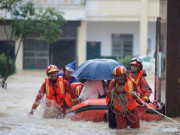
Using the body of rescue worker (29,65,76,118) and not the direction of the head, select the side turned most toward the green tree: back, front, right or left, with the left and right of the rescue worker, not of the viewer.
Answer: back

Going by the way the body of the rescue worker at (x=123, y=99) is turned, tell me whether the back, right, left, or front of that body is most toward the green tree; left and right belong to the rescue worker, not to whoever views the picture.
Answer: back

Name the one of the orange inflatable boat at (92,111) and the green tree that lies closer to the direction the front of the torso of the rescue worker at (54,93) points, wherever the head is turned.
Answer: the orange inflatable boat

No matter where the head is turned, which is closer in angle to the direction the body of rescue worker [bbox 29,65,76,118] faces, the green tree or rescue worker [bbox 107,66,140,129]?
the rescue worker

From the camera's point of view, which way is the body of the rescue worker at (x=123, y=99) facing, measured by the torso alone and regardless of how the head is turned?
toward the camera
